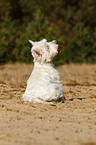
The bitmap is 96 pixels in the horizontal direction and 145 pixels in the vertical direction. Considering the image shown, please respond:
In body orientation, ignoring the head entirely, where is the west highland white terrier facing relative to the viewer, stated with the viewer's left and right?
facing away from the viewer
